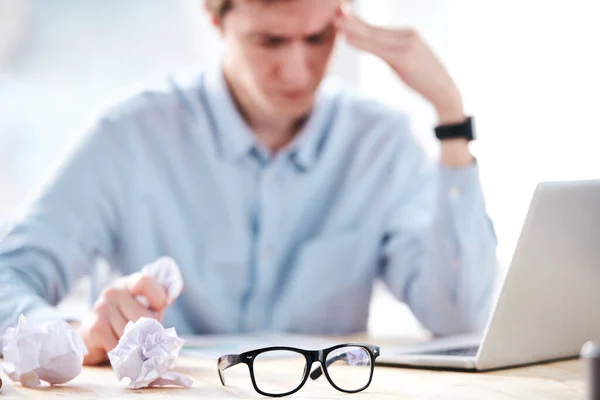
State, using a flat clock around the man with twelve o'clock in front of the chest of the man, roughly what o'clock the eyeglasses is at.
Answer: The eyeglasses is roughly at 12 o'clock from the man.

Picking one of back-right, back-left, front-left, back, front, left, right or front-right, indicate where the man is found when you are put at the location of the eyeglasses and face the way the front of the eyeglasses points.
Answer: back-left

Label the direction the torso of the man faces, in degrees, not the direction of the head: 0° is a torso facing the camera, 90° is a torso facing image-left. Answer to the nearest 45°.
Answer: approximately 0°

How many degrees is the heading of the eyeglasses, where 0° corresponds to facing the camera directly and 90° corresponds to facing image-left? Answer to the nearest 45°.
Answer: approximately 315°

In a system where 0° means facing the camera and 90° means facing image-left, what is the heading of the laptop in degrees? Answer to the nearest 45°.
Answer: approximately 135°

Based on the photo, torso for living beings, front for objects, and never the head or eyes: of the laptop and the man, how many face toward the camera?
1

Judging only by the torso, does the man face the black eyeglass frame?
yes
